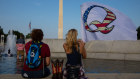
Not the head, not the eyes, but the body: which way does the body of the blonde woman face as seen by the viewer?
away from the camera

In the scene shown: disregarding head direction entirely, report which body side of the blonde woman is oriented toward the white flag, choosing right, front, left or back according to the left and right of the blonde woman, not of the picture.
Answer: right
